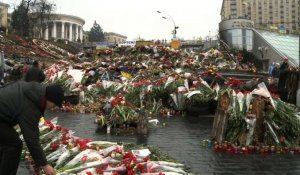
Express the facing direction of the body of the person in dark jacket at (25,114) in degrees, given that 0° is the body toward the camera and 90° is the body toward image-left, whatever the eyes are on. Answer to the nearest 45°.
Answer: approximately 270°
